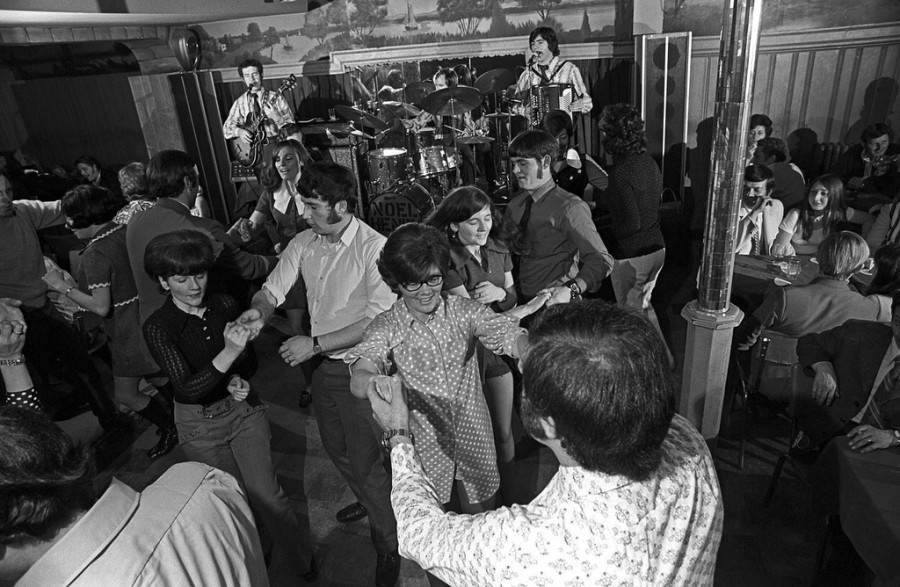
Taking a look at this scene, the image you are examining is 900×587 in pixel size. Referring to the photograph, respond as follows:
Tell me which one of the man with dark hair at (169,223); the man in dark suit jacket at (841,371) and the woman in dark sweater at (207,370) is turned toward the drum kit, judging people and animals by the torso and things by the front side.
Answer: the man with dark hair

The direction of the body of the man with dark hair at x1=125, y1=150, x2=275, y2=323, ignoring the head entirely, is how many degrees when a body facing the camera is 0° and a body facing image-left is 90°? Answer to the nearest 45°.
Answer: approximately 225°

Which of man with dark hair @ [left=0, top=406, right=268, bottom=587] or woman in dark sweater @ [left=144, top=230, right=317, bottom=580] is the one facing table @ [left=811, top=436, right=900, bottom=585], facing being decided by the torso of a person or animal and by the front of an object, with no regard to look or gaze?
the woman in dark sweater

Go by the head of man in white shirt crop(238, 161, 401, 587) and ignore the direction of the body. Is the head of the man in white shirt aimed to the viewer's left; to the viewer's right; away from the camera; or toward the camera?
to the viewer's left

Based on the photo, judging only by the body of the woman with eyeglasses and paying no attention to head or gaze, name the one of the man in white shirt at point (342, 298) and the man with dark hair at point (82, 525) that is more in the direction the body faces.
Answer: the man with dark hair

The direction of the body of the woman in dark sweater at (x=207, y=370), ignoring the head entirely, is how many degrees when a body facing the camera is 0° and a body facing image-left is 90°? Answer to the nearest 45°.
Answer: approximately 315°

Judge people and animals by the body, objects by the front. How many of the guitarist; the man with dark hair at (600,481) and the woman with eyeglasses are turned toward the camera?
2

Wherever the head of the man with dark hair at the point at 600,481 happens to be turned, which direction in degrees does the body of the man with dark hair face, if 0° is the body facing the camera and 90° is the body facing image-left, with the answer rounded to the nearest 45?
approximately 135°

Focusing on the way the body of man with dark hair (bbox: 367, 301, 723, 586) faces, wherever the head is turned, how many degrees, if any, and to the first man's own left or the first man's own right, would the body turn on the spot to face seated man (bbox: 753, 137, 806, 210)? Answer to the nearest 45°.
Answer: approximately 90° to the first man's own right
